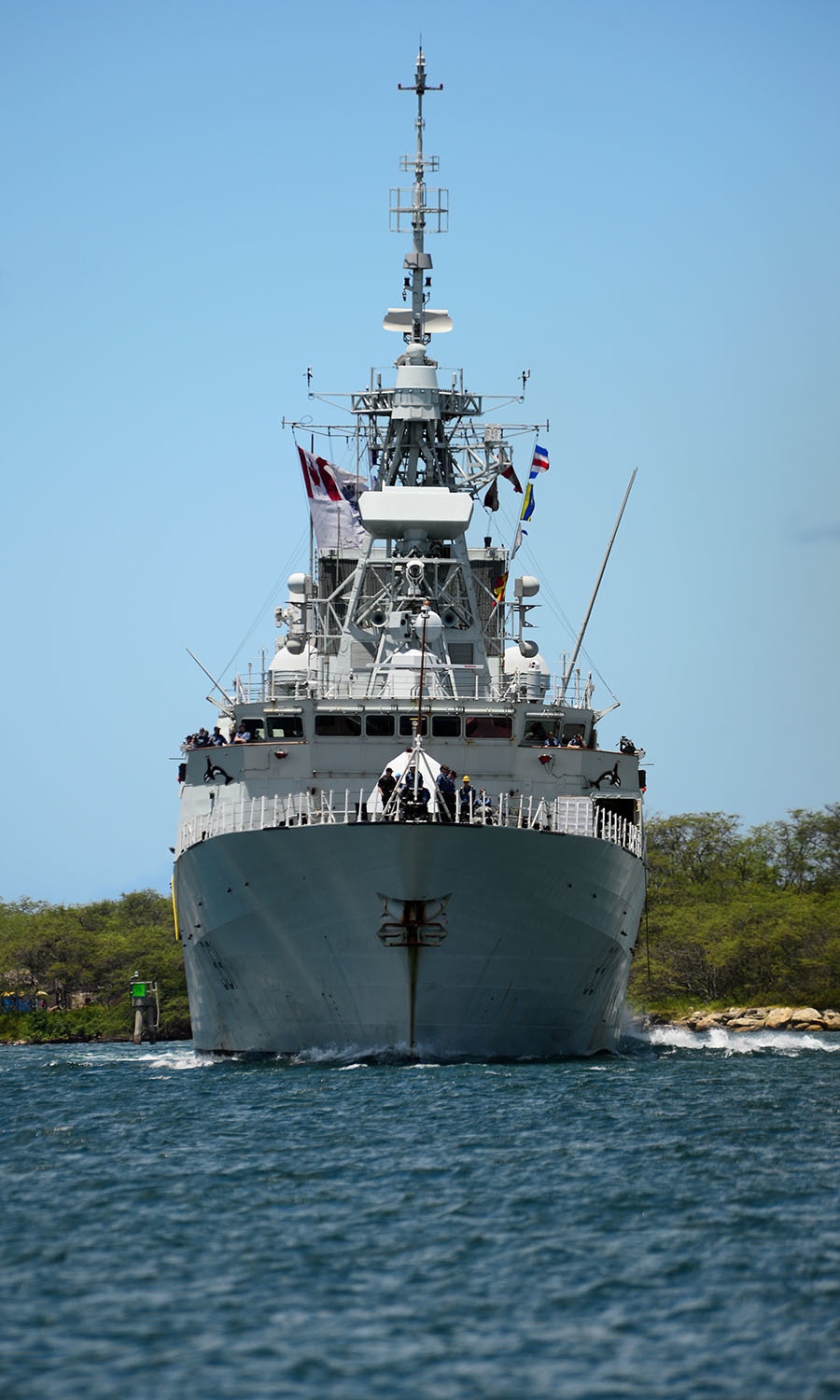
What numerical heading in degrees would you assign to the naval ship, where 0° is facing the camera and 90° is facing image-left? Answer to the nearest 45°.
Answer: approximately 0°
